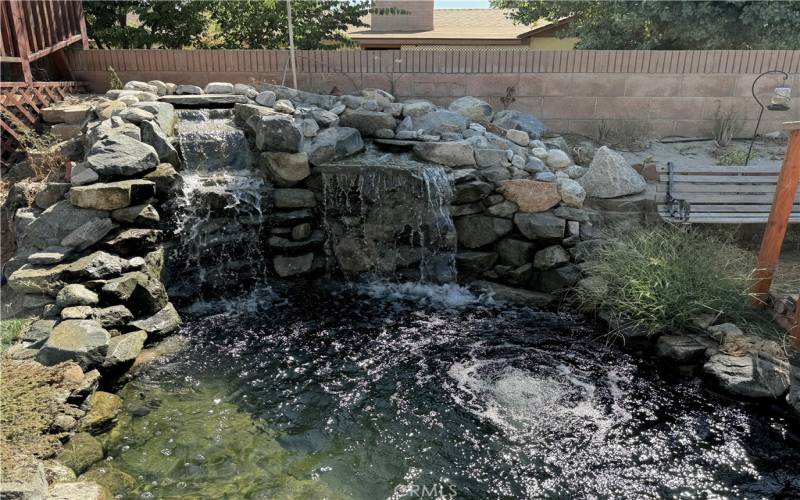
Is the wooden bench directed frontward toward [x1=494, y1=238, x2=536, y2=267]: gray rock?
no

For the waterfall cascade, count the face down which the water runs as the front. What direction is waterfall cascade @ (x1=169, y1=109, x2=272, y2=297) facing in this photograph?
toward the camera

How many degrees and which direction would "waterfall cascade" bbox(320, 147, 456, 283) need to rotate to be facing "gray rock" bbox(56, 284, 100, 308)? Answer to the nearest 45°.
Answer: approximately 45° to its right

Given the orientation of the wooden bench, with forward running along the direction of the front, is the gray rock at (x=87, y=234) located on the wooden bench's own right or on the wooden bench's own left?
on the wooden bench's own right

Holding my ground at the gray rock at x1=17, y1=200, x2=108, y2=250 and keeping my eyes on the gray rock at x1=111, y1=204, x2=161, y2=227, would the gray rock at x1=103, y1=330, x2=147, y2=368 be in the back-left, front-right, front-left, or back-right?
front-right

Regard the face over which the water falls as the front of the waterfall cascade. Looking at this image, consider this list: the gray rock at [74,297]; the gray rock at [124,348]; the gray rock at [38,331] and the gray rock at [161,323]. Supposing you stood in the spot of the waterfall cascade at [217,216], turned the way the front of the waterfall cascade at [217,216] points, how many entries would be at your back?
0

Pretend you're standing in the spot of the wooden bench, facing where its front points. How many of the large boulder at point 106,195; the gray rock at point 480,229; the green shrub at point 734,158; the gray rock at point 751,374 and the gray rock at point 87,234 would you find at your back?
1

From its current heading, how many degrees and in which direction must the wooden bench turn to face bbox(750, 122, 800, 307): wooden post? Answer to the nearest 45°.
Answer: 0° — it already faces it

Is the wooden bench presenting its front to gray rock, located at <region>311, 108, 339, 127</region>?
no

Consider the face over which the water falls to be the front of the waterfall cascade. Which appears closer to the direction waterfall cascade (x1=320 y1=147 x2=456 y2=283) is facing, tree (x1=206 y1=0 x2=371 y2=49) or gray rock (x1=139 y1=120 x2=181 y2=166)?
the gray rock

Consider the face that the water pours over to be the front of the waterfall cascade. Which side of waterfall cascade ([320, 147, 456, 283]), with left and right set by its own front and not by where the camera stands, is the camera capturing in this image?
front

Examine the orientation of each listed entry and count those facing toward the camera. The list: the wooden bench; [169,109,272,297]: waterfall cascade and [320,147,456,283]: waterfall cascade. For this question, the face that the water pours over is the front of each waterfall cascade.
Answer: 3

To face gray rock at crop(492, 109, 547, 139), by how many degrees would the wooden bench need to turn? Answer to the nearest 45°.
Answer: approximately 90° to its right

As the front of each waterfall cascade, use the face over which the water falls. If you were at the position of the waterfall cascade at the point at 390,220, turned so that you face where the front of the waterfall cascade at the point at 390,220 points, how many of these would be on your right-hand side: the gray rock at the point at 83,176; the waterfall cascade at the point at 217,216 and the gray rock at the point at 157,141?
3

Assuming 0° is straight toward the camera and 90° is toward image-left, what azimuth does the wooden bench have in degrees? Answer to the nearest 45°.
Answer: approximately 0°

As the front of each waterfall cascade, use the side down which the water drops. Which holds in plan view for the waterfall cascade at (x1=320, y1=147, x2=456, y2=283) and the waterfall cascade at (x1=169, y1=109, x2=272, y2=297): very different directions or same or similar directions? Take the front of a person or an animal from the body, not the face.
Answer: same or similar directions
